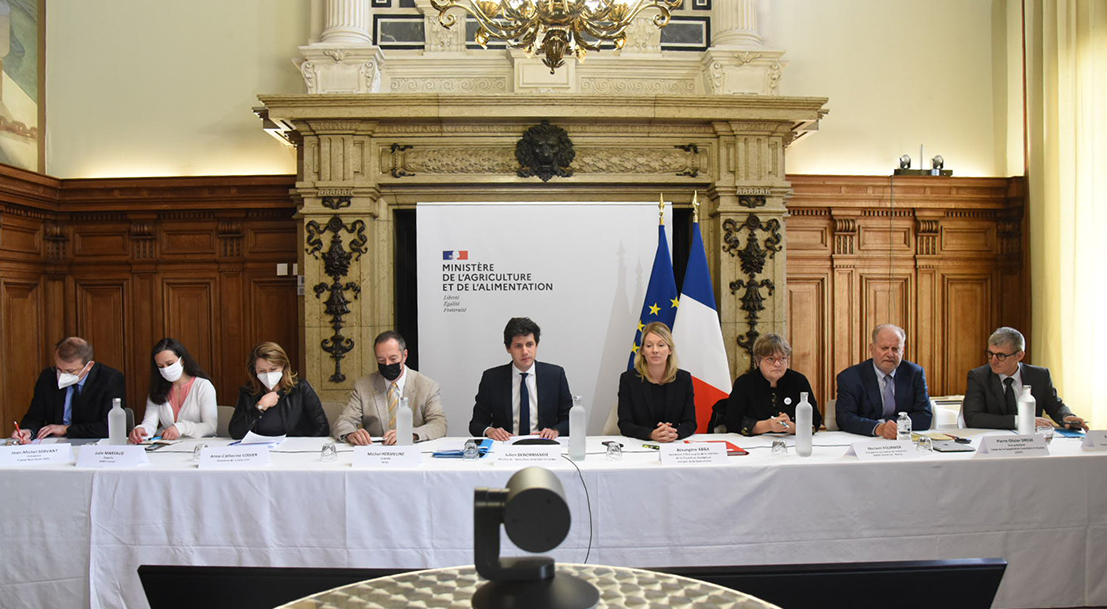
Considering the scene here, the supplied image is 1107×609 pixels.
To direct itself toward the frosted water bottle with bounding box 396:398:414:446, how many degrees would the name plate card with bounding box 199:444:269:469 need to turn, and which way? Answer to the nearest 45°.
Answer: approximately 90° to its left

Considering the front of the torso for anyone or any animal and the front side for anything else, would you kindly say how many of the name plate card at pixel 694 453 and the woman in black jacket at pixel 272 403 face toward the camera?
2

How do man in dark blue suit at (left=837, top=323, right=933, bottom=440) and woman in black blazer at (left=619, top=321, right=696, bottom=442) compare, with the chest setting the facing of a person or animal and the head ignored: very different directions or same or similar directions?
same or similar directions

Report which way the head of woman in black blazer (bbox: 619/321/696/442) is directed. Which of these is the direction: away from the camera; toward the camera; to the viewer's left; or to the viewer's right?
toward the camera

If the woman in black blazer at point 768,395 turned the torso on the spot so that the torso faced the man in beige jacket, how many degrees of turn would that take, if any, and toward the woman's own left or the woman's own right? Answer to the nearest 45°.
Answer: approximately 90° to the woman's own right

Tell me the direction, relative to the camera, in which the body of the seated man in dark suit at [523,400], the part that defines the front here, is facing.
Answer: toward the camera

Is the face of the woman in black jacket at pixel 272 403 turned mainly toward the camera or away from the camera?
toward the camera

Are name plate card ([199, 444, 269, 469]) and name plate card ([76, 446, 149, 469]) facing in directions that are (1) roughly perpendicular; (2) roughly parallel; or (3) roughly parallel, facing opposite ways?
roughly parallel

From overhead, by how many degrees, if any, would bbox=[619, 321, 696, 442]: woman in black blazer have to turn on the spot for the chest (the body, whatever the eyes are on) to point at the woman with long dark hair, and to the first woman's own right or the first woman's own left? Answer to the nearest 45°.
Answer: approximately 90° to the first woman's own right

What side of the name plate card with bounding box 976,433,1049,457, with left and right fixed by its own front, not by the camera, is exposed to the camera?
front

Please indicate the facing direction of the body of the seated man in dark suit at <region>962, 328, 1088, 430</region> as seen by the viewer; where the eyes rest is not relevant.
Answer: toward the camera

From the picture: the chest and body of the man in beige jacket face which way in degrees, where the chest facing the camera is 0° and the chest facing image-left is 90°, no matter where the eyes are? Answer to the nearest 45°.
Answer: approximately 0°

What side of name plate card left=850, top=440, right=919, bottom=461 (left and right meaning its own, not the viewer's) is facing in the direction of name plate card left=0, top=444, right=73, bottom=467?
right

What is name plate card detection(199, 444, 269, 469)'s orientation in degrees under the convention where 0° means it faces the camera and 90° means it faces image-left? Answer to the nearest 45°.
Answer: approximately 0°
